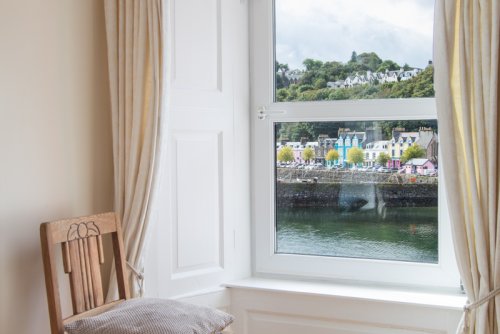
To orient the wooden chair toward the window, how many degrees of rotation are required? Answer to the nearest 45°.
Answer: approximately 45° to its left

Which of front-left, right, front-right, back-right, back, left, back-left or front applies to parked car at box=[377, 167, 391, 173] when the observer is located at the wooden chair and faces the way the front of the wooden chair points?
front-left

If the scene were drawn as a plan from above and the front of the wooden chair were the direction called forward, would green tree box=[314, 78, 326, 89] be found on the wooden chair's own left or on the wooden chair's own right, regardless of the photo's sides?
on the wooden chair's own left

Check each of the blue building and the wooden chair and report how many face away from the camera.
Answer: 0

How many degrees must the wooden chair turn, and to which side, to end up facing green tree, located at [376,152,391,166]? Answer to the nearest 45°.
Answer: approximately 45° to its left

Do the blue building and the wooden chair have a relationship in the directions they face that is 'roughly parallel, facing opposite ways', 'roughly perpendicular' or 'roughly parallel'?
roughly perpendicular

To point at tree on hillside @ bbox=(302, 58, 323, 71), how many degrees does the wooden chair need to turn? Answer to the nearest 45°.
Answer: approximately 45° to its left

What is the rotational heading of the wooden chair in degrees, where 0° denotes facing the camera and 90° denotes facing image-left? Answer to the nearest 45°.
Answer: approximately 315°

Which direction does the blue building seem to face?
toward the camera
